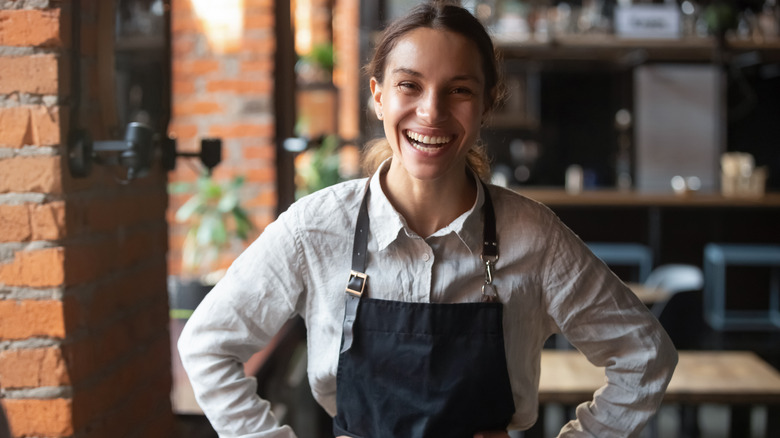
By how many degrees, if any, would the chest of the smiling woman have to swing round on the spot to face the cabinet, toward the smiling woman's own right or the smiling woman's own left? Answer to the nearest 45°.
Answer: approximately 180°

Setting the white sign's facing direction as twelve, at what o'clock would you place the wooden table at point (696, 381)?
The wooden table is roughly at 12 o'clock from the white sign.

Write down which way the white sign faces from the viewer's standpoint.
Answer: facing the viewer

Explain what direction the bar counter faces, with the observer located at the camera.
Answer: facing the viewer

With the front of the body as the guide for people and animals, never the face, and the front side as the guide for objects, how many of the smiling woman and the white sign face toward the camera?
2

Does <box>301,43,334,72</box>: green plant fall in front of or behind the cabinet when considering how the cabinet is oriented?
in front

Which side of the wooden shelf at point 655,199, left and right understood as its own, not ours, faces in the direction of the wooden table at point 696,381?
front

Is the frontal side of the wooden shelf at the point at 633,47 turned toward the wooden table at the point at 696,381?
yes

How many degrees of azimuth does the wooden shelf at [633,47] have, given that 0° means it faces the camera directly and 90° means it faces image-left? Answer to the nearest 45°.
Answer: approximately 0°

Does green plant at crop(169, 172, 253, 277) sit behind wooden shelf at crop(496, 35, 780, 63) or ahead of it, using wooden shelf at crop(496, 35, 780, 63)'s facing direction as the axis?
ahead
